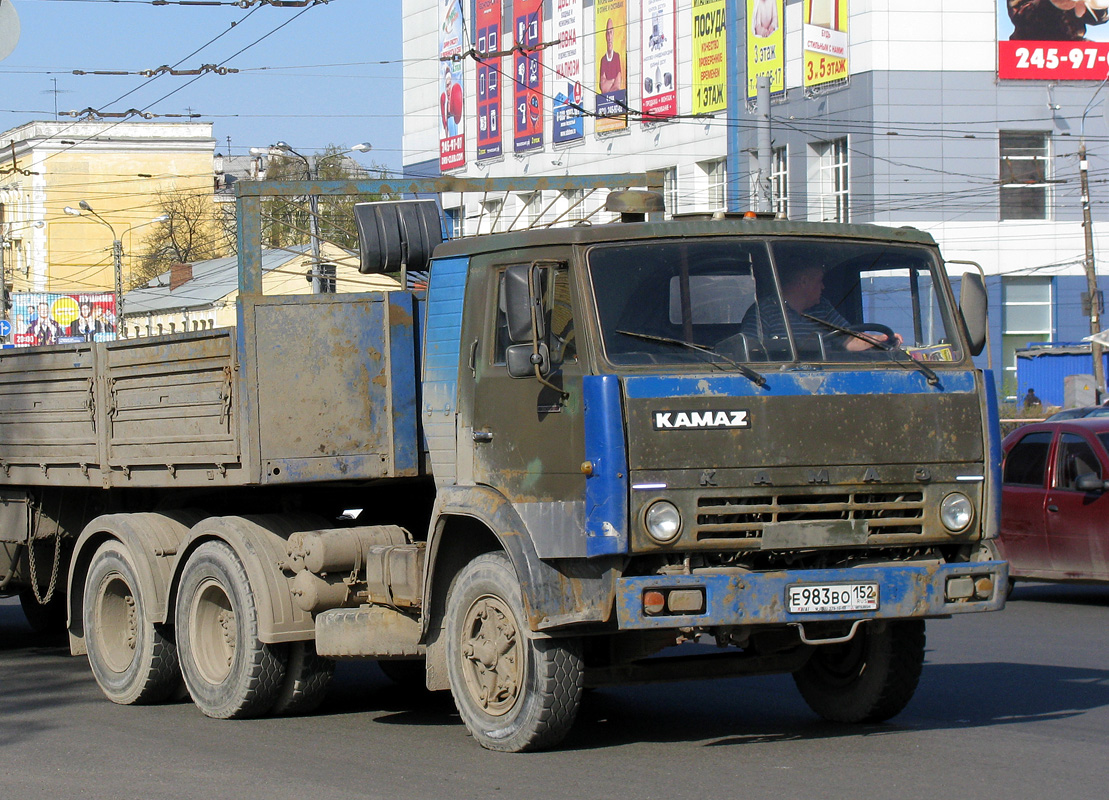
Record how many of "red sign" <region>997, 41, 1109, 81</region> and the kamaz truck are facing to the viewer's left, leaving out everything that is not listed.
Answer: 0

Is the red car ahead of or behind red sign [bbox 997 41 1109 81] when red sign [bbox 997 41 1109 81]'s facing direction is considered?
ahead

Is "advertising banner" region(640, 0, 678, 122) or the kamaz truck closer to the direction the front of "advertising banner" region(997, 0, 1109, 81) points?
the kamaz truck

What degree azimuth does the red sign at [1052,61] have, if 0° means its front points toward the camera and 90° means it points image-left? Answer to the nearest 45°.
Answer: approximately 0°

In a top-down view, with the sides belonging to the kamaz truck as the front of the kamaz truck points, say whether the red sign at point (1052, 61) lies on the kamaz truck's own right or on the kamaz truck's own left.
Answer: on the kamaz truck's own left

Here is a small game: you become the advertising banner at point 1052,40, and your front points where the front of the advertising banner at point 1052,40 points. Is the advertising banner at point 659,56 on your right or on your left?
on your right
